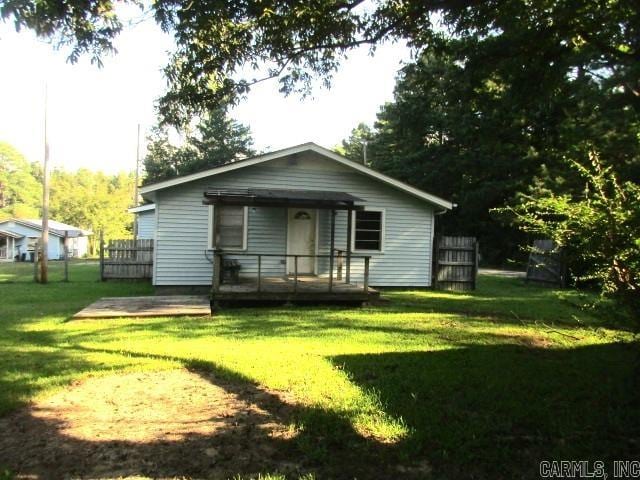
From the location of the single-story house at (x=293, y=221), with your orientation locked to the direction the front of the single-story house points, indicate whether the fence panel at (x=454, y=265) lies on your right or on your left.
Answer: on your left

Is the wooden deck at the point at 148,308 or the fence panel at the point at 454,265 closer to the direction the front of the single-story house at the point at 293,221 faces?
the wooden deck

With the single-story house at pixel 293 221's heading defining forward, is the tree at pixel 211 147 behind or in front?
behind

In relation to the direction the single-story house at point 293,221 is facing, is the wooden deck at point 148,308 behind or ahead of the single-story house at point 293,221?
ahead

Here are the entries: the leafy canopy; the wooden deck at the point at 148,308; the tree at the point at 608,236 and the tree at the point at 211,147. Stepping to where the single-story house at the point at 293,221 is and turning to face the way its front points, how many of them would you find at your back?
1

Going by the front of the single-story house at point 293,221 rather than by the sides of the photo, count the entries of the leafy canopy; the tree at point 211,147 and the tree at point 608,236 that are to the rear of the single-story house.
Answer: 1

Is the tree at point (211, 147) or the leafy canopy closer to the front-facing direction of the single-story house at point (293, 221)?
the leafy canopy

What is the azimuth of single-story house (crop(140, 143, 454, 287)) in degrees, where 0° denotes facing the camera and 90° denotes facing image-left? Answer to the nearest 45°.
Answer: approximately 0°

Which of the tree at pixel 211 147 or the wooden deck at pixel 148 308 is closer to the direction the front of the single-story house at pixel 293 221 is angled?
the wooden deck

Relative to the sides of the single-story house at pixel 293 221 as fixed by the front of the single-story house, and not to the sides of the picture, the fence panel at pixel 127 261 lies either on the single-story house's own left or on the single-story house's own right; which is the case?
on the single-story house's own right

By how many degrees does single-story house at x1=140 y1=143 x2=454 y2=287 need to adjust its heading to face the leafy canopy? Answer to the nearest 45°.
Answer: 0° — it already faces it

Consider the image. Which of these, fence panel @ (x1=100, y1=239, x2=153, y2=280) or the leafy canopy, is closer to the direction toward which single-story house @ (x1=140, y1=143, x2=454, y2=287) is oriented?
the leafy canopy
